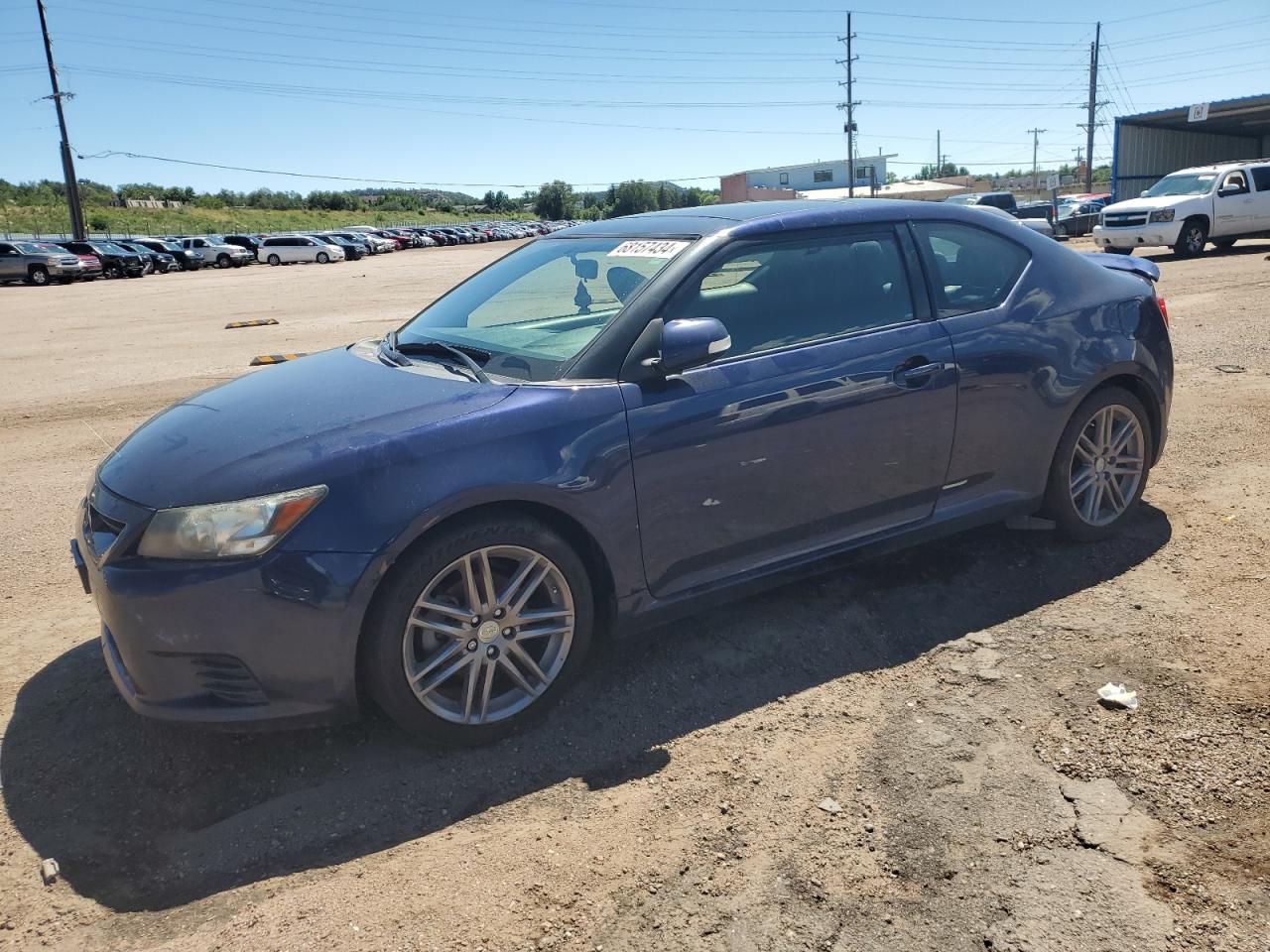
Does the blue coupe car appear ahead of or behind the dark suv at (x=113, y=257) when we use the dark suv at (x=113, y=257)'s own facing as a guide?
ahead

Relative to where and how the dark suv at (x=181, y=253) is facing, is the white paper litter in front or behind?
in front

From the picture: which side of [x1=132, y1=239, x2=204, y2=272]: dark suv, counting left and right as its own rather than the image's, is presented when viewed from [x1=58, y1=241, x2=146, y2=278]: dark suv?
right

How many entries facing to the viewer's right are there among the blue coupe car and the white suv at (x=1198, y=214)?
0

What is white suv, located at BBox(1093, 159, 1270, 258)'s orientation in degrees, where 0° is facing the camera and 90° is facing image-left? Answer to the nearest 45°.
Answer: approximately 45°

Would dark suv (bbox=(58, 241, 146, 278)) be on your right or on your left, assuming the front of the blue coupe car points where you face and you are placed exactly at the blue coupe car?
on your right

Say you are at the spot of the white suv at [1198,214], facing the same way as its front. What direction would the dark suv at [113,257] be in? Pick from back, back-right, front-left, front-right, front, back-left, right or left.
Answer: front-right

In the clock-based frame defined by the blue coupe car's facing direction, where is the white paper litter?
The white paper litter is roughly at 8 o'clock from the blue coupe car.

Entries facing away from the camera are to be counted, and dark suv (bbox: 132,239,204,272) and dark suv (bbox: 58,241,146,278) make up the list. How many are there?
0

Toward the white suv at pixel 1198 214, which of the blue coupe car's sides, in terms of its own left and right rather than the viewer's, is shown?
back
